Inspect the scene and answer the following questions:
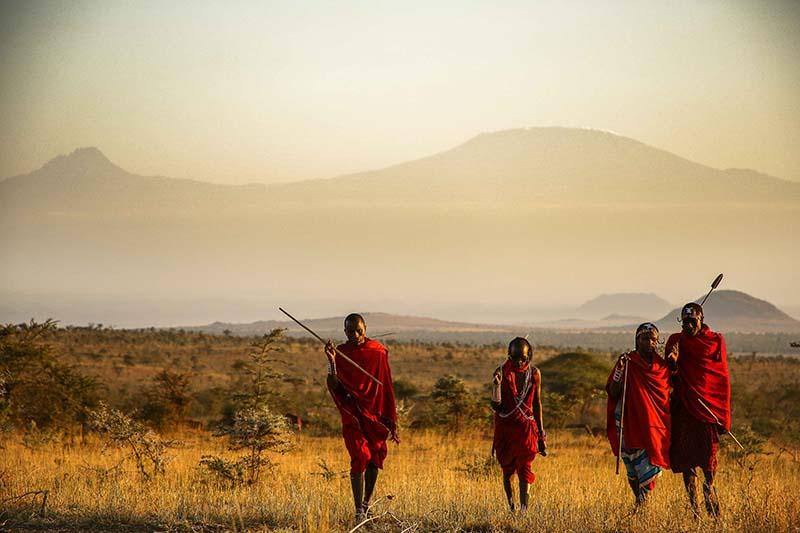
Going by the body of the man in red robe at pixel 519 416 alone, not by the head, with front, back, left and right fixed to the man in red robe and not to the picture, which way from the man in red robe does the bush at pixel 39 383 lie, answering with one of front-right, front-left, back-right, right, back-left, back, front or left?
back-right

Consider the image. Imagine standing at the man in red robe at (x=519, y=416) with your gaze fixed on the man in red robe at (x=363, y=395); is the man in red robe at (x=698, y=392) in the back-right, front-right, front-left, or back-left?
back-left

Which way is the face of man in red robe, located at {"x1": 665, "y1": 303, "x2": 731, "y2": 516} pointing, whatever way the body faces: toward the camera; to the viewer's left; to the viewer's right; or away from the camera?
toward the camera

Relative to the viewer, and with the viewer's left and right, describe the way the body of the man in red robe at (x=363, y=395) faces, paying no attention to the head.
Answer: facing the viewer

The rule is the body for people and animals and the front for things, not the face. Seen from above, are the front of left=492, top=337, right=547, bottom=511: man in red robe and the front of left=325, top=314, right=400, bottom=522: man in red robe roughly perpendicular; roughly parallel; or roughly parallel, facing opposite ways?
roughly parallel

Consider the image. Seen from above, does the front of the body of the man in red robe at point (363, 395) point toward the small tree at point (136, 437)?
no

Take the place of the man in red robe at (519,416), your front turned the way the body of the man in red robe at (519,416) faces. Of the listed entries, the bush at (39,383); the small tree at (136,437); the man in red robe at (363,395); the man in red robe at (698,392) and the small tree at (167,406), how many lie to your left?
1

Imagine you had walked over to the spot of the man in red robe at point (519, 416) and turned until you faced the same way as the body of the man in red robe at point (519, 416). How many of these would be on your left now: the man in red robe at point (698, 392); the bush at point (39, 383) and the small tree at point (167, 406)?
1

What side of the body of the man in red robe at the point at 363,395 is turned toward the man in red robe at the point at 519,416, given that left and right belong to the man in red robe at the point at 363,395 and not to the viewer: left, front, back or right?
left

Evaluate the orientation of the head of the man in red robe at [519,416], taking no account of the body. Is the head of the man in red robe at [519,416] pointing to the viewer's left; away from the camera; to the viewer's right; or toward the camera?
toward the camera

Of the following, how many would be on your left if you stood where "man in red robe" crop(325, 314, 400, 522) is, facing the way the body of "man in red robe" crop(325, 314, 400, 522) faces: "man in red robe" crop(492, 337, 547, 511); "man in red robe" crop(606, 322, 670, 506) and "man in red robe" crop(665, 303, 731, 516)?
3

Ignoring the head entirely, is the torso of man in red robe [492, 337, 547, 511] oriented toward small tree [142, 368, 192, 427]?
no

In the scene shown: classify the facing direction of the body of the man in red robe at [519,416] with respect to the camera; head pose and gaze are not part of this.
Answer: toward the camera

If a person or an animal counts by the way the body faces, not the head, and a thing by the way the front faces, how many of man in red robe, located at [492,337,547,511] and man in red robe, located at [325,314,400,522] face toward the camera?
2

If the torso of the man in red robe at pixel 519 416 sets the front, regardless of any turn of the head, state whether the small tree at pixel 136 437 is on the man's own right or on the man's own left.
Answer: on the man's own right

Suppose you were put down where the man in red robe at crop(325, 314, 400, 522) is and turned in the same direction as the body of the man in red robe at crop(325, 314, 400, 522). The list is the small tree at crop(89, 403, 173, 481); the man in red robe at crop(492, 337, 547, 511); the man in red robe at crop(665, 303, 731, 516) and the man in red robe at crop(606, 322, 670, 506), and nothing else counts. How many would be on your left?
3
